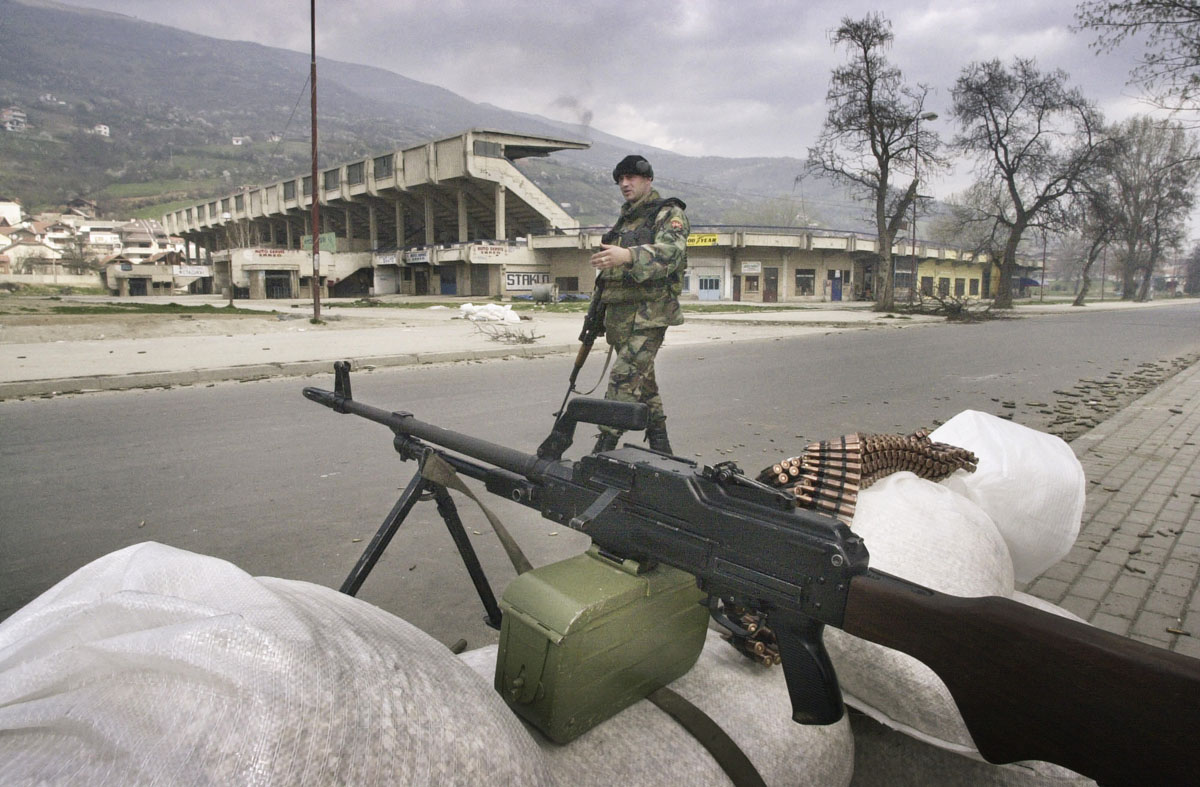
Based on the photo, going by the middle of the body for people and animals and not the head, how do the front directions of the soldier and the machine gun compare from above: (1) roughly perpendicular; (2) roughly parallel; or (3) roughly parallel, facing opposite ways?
roughly perpendicular

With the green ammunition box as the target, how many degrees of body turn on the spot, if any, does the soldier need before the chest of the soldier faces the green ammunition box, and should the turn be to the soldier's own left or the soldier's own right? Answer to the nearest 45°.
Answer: approximately 45° to the soldier's own left

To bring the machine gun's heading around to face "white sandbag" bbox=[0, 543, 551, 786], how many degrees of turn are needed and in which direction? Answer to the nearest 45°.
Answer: approximately 90° to its left

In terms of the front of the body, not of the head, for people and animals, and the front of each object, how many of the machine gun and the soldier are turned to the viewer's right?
0

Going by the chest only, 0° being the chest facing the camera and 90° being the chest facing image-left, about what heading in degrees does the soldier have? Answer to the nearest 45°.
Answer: approximately 45°

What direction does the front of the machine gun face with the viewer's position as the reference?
facing away from the viewer and to the left of the viewer

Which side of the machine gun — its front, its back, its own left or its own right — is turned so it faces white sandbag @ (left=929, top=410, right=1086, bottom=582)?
right

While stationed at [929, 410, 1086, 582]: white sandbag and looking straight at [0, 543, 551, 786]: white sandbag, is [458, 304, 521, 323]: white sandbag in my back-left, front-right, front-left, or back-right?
back-right

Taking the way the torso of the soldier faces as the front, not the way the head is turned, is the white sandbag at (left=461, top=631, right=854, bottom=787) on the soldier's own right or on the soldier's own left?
on the soldier's own left

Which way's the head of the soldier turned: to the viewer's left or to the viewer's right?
to the viewer's left

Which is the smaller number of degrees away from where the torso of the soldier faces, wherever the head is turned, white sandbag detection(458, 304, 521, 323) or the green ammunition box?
the green ammunition box

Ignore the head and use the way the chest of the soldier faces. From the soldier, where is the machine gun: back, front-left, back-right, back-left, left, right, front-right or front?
front-left

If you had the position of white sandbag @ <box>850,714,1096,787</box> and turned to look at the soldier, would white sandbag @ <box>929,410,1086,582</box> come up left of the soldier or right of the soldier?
right
